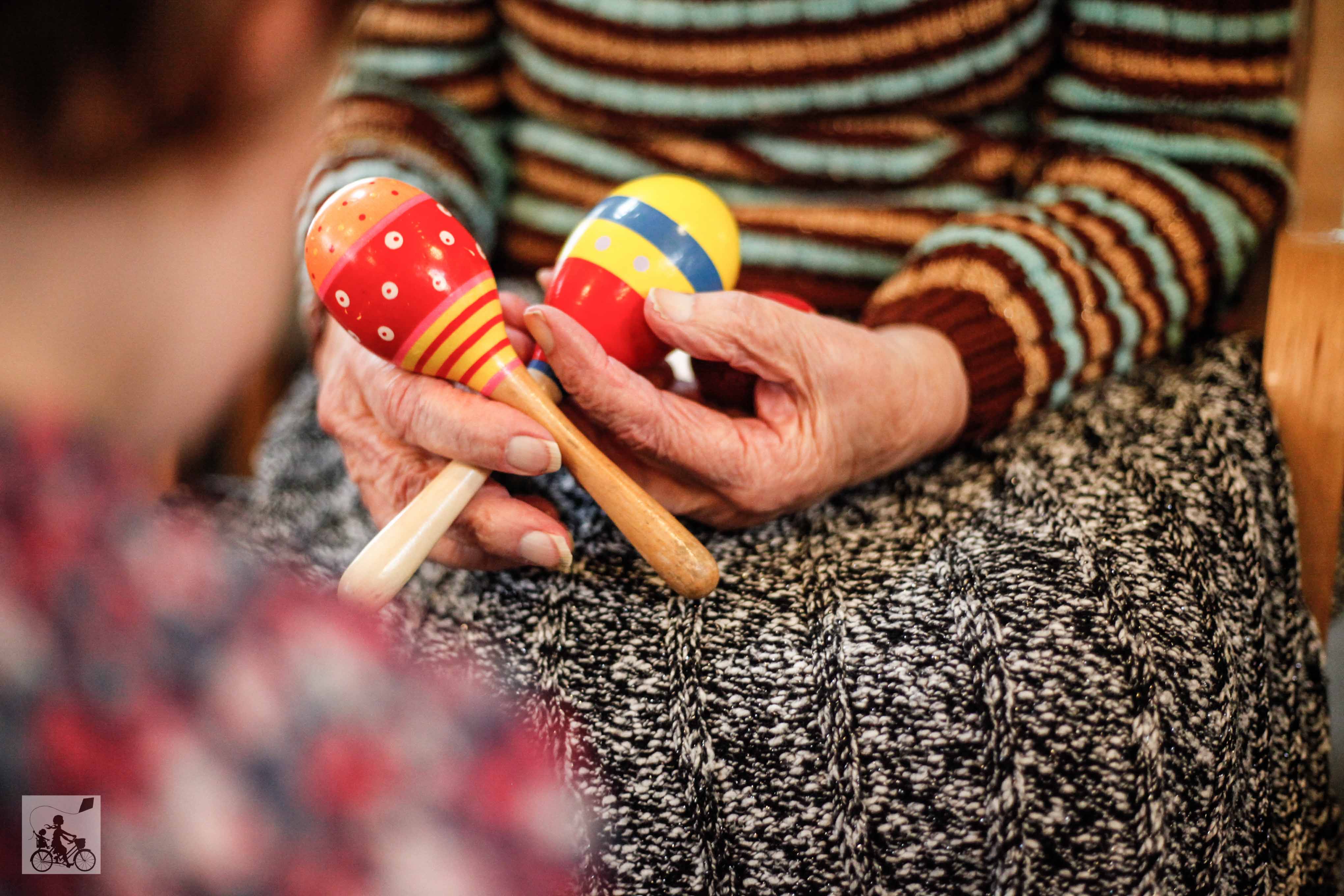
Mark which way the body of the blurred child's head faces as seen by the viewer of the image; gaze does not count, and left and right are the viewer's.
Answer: facing away from the viewer and to the right of the viewer

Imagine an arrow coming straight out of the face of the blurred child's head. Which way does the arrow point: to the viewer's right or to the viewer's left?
to the viewer's right
